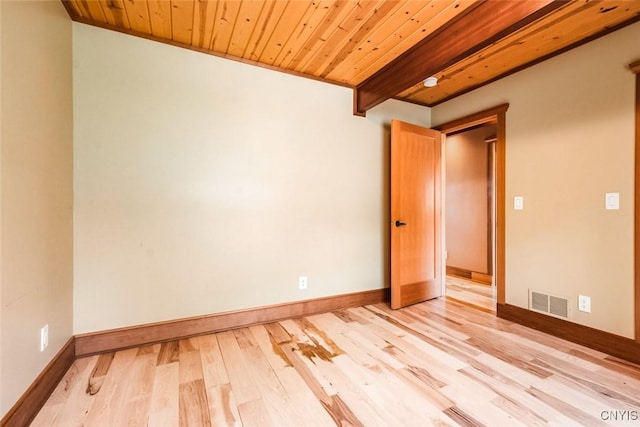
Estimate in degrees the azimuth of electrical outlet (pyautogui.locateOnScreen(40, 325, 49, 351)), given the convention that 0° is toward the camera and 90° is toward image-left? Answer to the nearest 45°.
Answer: approximately 315°

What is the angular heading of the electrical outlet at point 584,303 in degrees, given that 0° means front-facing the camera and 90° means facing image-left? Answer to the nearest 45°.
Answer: approximately 45°

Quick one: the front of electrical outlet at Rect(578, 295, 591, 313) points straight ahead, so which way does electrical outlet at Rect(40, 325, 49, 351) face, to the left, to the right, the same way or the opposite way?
the opposite way
